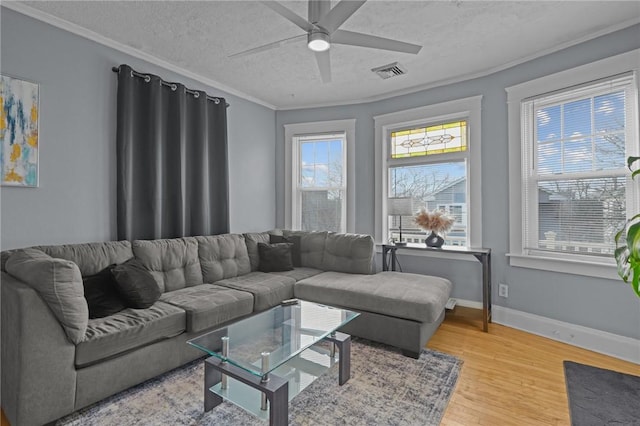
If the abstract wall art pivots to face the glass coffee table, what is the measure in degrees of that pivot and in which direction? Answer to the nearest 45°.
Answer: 0° — it already faces it

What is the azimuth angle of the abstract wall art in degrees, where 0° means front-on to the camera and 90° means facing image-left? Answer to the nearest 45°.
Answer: approximately 315°

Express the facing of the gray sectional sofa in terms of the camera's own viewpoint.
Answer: facing the viewer and to the right of the viewer

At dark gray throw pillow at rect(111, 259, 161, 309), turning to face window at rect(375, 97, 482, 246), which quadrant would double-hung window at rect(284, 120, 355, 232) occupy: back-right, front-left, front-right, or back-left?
front-left

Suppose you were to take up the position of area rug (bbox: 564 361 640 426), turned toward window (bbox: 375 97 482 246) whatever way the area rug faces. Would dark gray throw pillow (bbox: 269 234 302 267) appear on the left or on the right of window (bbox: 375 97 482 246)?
left

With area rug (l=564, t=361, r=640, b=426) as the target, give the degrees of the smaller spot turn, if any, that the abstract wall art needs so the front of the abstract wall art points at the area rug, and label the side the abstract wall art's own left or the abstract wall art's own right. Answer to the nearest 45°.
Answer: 0° — it already faces it

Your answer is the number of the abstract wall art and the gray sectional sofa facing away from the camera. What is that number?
0
